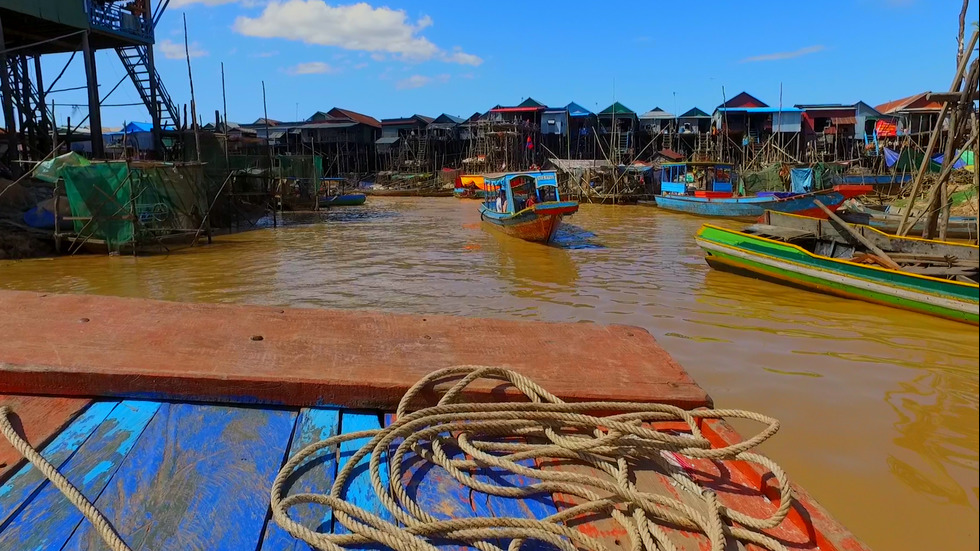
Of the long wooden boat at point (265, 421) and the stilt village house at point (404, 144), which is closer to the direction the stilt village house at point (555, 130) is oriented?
the long wooden boat

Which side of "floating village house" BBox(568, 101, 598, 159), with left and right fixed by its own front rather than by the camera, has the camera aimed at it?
front

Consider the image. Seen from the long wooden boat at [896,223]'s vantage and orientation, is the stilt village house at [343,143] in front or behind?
in front

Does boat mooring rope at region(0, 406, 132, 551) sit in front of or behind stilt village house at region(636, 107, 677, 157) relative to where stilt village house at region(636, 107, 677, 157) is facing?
in front

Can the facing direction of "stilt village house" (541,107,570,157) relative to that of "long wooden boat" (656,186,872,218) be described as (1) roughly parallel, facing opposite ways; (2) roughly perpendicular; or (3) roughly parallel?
roughly perpendicular

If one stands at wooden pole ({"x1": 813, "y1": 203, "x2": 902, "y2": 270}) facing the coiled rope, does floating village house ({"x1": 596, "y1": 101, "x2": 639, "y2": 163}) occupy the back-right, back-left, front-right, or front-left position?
back-right

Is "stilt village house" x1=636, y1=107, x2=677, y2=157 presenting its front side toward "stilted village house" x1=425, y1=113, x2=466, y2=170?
no

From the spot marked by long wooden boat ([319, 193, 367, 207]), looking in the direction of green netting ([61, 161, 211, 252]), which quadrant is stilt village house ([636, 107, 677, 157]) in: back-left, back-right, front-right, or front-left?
back-left

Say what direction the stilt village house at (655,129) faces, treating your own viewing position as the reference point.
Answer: facing the viewer

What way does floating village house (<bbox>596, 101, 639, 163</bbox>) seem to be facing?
toward the camera

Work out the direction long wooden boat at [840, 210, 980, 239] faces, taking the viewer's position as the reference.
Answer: facing to the left of the viewer

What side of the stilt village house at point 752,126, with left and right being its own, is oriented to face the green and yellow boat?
front

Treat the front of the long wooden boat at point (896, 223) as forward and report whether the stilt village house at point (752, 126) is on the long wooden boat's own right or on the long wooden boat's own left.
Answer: on the long wooden boat's own right

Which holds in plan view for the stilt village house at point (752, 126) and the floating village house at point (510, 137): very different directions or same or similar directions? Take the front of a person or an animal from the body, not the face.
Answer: same or similar directions

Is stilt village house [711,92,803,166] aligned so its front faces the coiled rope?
yes
